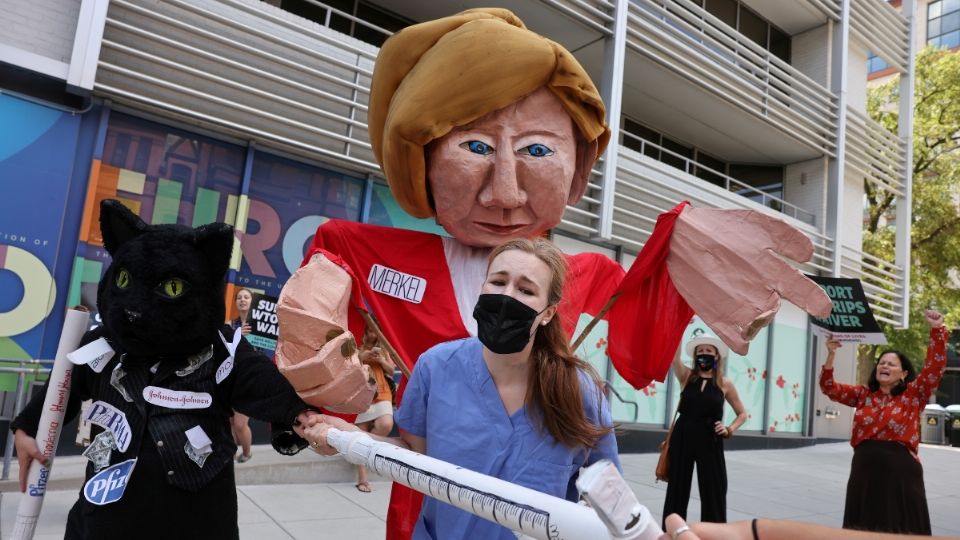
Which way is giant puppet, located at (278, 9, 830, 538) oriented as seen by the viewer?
toward the camera

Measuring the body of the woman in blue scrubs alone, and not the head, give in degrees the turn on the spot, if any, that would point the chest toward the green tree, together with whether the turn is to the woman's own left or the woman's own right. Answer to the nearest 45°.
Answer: approximately 135° to the woman's own left

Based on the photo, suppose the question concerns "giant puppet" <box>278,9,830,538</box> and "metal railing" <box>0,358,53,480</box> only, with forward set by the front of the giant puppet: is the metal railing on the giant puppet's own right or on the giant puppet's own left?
on the giant puppet's own right

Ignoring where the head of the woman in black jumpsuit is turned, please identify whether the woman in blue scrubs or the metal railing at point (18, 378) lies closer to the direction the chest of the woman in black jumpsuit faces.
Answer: the woman in blue scrubs

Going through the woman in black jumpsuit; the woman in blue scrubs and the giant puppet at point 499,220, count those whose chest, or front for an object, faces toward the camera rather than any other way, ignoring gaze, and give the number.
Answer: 3

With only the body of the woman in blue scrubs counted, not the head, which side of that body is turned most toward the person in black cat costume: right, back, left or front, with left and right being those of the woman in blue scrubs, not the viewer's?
right

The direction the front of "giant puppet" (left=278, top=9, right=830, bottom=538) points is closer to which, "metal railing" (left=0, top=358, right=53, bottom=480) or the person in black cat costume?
the person in black cat costume

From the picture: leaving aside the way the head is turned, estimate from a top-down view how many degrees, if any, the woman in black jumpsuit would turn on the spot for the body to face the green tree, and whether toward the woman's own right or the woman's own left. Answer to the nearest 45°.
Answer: approximately 180°

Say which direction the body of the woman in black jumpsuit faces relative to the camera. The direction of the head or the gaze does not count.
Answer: toward the camera

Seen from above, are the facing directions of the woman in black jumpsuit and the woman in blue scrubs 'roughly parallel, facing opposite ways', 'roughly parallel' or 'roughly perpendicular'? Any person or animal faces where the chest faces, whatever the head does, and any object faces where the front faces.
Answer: roughly parallel

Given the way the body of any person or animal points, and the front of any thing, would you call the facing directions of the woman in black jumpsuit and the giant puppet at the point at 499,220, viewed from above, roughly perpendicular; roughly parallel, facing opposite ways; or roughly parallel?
roughly parallel

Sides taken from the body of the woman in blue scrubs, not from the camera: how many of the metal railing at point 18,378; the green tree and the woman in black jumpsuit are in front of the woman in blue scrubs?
0

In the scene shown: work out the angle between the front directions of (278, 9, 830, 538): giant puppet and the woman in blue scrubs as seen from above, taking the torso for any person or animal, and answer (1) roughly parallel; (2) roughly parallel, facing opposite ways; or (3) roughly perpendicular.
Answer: roughly parallel

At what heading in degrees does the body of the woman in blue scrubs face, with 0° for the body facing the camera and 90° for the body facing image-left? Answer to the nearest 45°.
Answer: approximately 0°

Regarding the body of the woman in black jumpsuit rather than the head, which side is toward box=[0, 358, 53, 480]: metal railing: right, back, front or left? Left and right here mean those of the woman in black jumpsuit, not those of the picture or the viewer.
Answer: right

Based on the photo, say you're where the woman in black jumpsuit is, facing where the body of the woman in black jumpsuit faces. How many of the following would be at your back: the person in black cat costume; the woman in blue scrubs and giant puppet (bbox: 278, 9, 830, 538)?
0

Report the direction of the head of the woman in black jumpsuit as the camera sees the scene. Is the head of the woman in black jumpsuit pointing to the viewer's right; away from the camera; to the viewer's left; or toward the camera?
toward the camera
